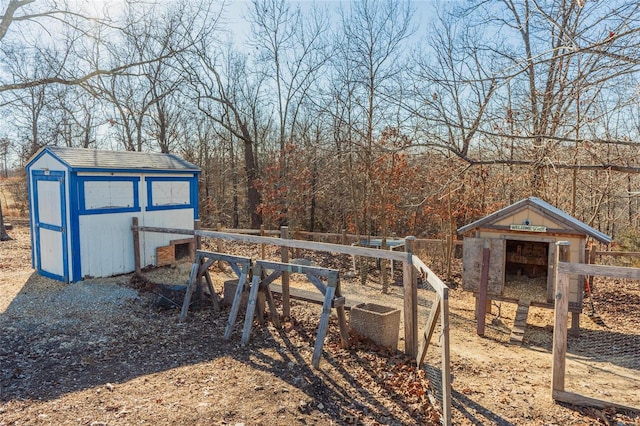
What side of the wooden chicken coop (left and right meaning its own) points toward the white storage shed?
right

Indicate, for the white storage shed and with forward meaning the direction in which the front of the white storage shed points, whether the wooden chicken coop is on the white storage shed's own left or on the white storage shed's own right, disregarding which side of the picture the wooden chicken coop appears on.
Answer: on the white storage shed's own left

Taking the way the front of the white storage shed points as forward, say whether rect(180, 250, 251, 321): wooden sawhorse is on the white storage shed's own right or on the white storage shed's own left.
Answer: on the white storage shed's own left

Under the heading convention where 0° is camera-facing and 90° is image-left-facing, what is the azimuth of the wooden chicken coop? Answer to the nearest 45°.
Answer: approximately 0°

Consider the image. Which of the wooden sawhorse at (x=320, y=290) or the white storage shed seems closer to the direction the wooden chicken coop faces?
the wooden sawhorse

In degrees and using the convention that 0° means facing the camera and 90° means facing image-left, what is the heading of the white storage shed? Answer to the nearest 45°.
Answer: approximately 45°

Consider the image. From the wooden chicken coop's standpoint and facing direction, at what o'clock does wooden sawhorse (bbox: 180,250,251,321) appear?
The wooden sawhorse is roughly at 2 o'clock from the wooden chicken coop.

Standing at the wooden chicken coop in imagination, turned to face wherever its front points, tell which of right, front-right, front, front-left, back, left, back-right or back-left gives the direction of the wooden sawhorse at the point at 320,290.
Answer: front-right
